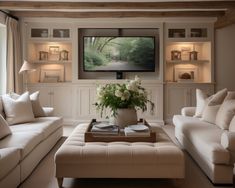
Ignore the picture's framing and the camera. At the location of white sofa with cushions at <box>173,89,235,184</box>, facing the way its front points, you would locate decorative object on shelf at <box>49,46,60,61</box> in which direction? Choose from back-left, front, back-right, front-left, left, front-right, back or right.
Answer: right

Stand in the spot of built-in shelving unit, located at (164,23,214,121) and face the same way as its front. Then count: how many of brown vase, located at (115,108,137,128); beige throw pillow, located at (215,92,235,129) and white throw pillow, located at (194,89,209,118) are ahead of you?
3

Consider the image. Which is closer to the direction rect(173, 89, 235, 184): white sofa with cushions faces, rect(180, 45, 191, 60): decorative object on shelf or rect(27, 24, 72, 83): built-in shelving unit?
the built-in shelving unit

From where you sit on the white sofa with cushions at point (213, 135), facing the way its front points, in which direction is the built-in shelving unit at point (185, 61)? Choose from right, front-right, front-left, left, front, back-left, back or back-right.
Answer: back-right

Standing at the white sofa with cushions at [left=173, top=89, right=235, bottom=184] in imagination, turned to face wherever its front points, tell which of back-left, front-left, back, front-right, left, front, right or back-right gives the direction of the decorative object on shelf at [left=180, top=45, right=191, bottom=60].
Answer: back-right

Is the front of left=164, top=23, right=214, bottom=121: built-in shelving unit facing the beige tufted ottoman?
yes

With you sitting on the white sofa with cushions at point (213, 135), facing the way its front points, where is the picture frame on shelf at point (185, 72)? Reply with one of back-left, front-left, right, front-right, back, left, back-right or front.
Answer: back-right

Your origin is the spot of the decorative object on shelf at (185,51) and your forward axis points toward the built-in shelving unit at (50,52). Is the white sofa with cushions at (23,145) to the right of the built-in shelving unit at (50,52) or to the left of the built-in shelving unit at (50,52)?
left

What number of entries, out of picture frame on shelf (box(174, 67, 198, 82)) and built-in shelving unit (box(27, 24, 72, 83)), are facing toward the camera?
2

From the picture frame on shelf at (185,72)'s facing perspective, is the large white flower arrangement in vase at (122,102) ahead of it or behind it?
ahead

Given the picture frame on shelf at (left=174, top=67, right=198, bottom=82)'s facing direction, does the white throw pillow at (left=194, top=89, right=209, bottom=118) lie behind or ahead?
ahead

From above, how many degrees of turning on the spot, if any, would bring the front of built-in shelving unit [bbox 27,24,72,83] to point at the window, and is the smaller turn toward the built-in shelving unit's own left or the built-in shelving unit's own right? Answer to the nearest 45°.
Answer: approximately 45° to the built-in shelving unit's own right

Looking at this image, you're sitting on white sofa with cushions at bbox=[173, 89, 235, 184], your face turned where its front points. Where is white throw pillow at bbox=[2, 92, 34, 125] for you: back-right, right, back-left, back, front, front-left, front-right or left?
front-right

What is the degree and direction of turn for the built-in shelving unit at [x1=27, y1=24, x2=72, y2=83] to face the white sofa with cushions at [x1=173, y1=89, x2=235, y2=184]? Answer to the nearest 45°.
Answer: approximately 45° to its left

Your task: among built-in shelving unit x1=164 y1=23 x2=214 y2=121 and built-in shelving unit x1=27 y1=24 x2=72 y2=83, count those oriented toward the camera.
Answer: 2
